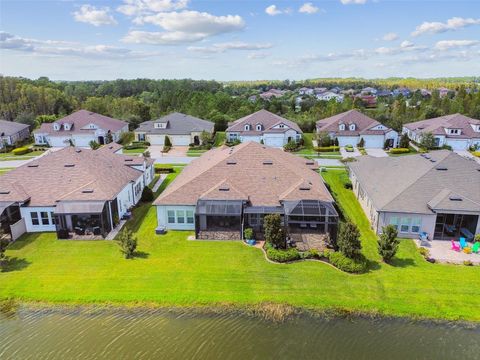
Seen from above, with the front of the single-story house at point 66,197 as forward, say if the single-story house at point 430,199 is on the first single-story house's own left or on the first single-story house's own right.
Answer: on the first single-story house's own right

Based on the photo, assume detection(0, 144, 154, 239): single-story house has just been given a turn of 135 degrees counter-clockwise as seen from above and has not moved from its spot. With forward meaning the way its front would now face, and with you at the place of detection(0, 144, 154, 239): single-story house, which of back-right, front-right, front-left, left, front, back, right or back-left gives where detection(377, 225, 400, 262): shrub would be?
back-left

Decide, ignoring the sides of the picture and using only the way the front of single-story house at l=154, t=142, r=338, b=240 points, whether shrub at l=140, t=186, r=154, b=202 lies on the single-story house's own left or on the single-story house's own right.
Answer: on the single-story house's own left

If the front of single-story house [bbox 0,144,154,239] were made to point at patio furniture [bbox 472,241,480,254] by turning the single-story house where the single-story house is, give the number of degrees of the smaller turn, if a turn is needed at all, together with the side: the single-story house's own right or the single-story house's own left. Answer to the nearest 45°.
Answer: approximately 90° to the single-story house's own right

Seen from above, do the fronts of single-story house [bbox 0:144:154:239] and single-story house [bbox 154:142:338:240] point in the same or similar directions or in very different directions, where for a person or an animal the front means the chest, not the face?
same or similar directions

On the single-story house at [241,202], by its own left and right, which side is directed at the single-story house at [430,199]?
right

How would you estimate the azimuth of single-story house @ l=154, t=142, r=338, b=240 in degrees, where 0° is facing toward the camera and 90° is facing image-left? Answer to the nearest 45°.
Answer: approximately 180°

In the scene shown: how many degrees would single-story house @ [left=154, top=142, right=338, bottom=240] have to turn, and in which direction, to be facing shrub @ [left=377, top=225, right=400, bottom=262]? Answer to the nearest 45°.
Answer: approximately 135° to its right

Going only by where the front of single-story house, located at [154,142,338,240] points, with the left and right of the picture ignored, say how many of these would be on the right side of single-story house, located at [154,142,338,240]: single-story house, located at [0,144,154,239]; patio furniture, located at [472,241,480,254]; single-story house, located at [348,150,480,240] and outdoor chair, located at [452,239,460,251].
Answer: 3

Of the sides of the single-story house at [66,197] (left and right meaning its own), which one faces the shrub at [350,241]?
right

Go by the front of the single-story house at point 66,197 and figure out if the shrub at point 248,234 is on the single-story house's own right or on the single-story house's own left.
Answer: on the single-story house's own right

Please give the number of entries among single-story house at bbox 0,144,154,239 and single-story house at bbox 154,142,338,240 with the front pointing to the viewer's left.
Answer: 0

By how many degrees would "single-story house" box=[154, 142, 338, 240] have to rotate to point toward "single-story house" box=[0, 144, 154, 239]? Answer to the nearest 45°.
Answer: approximately 90° to its left

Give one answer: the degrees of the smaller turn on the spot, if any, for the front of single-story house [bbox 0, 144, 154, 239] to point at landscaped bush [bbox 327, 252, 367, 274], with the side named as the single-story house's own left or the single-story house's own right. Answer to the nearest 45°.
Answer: approximately 90° to the single-story house's own right

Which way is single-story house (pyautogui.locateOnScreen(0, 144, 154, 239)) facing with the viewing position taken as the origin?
facing away from the viewer and to the right of the viewer
